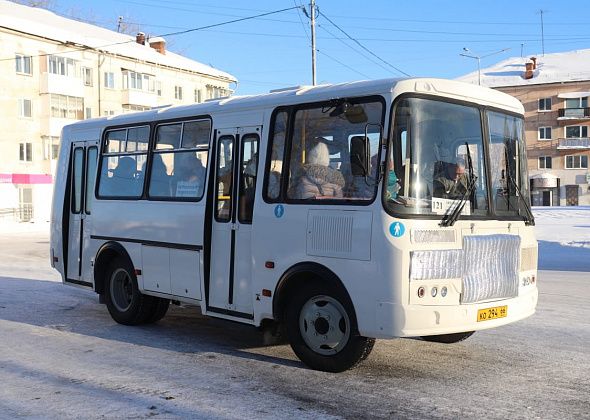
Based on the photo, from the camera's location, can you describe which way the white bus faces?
facing the viewer and to the right of the viewer
